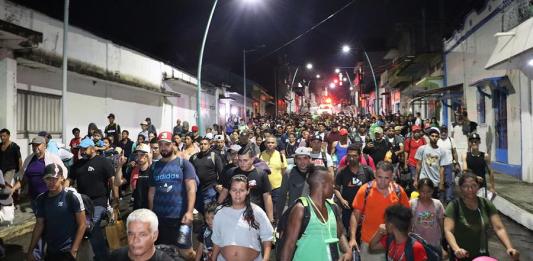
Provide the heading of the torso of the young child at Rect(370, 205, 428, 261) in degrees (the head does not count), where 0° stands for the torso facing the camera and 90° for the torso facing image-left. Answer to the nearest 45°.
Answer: approximately 45°

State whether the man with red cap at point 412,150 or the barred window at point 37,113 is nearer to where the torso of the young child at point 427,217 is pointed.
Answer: the barred window

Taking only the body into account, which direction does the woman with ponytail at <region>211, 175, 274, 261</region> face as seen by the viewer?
toward the camera

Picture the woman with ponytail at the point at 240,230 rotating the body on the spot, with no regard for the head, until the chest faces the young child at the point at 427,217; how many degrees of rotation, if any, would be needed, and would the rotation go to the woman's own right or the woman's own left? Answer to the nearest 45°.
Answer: approximately 90° to the woman's own left

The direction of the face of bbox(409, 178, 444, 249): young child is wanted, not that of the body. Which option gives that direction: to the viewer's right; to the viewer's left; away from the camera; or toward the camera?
toward the camera

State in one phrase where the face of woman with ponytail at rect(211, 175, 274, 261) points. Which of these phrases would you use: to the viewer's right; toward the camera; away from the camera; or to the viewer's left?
toward the camera

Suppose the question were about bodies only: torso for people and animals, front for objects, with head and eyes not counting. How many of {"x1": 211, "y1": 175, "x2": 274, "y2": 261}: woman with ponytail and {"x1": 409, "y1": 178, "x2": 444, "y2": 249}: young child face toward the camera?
2

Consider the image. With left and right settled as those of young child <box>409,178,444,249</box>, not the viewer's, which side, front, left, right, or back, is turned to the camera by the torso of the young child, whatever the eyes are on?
front

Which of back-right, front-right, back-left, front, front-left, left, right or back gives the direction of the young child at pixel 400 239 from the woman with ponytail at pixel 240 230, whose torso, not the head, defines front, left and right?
left

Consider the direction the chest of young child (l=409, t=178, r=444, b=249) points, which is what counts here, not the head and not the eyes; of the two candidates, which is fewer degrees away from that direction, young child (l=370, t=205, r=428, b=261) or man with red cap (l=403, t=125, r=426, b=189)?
the young child
